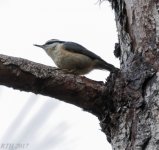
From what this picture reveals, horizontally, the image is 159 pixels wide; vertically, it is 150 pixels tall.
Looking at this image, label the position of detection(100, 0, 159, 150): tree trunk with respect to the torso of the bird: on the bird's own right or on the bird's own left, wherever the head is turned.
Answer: on the bird's own left

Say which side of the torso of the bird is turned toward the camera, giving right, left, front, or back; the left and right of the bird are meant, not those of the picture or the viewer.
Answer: left
